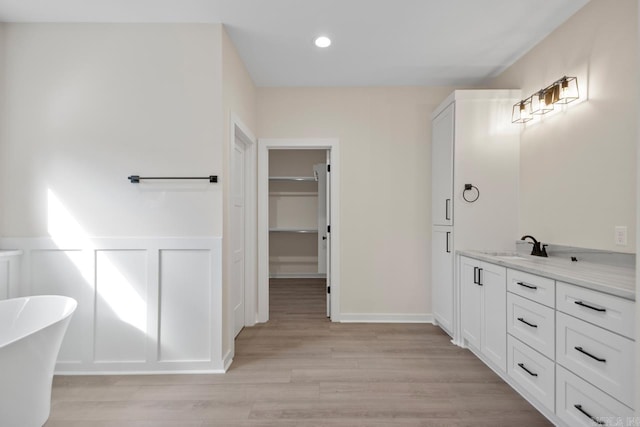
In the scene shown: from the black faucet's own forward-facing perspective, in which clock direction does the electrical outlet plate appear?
The electrical outlet plate is roughly at 9 o'clock from the black faucet.

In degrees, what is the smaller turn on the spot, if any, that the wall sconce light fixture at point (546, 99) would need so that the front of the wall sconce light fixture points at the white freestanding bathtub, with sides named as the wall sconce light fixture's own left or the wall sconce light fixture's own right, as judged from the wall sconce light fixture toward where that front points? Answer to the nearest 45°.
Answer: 0° — it already faces it

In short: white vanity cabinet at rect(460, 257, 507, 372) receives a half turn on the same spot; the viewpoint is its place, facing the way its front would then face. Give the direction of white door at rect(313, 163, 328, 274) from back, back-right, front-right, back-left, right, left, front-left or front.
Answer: left

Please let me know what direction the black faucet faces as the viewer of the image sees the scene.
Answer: facing the viewer and to the left of the viewer

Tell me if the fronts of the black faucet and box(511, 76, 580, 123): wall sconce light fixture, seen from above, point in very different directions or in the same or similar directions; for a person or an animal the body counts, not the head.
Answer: same or similar directions

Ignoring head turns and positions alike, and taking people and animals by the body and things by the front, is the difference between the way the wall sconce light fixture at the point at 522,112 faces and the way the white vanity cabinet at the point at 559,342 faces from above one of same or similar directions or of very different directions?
same or similar directions

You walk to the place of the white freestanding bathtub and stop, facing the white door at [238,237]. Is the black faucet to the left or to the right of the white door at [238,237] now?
right

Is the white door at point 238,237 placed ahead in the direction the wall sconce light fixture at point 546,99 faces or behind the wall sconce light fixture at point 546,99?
ahead

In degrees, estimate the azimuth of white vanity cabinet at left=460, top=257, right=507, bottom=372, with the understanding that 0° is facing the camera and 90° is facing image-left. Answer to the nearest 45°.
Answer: approximately 45°

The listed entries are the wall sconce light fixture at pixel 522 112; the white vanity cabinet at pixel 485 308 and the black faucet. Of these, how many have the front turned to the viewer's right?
0

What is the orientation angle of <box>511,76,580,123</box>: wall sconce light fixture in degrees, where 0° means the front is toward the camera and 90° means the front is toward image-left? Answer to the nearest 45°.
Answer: approximately 45°
